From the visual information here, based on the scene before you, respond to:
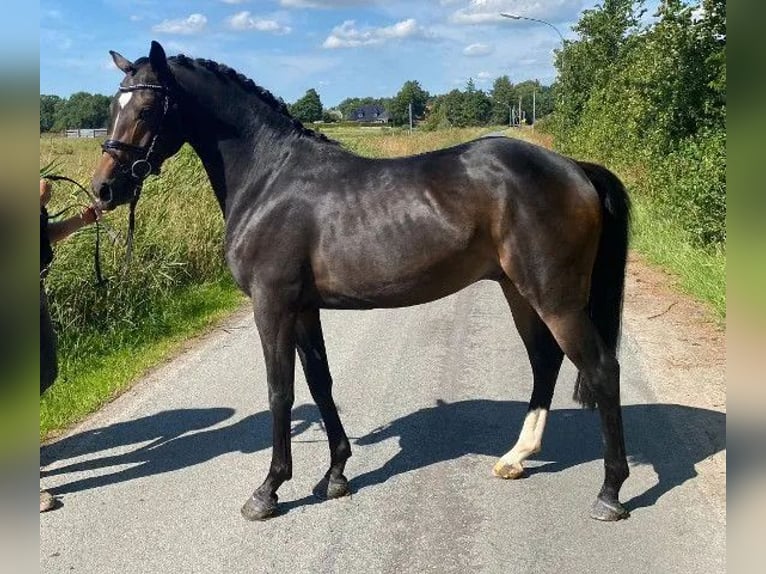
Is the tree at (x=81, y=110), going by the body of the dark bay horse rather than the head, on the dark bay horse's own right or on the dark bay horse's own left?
on the dark bay horse's own right

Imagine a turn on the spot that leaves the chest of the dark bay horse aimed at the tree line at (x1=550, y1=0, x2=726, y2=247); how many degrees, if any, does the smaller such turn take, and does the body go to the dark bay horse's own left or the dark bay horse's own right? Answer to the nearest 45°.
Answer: approximately 135° to the dark bay horse's own right

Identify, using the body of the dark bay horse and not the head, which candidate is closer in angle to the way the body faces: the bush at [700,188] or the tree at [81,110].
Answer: the tree

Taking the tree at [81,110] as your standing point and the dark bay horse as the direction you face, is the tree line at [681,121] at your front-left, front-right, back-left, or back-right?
front-left

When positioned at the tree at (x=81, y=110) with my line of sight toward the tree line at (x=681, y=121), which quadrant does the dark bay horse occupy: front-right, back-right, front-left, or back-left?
front-right

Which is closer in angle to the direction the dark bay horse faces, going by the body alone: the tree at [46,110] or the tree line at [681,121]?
the tree

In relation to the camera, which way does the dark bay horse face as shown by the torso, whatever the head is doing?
to the viewer's left

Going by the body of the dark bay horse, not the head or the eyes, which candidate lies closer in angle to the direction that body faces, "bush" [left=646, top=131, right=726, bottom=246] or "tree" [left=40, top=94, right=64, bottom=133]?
the tree

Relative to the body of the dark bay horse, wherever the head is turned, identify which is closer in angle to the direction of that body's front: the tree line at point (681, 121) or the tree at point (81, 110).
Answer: the tree
